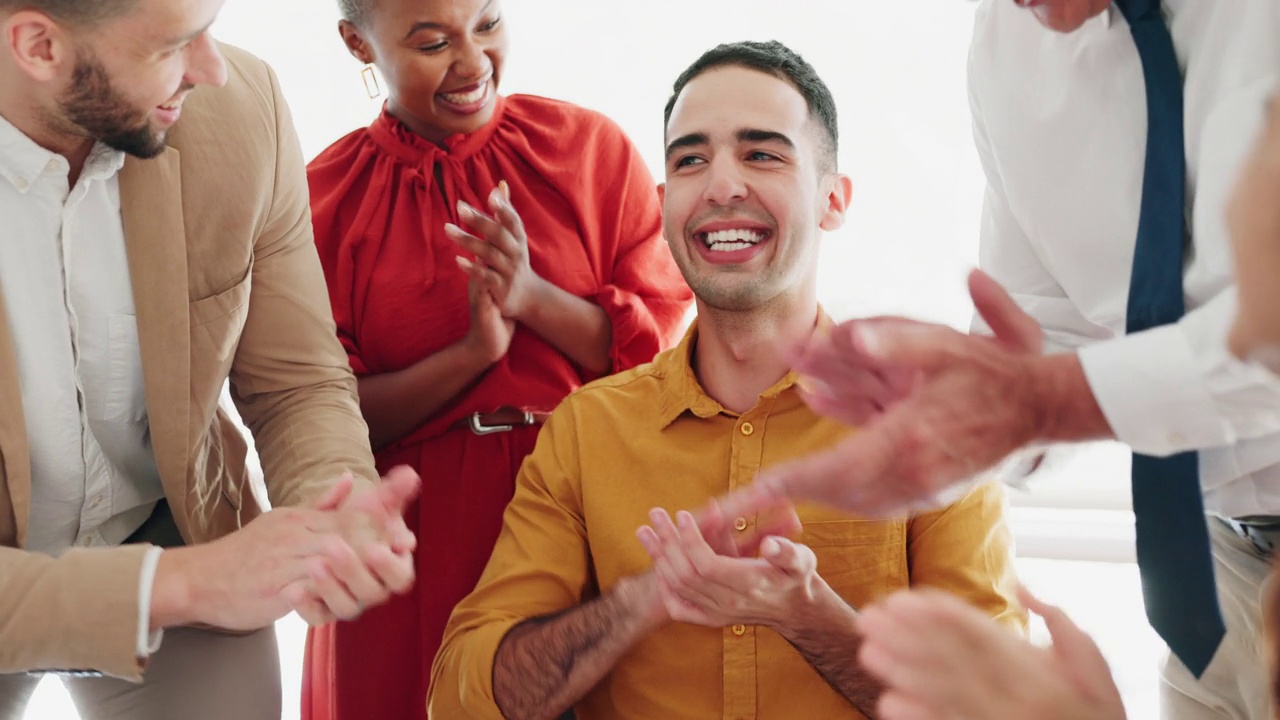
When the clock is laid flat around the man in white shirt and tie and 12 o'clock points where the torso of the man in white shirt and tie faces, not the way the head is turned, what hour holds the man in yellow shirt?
The man in yellow shirt is roughly at 2 o'clock from the man in white shirt and tie.

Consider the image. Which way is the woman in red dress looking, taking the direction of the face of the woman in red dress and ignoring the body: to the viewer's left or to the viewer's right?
to the viewer's right

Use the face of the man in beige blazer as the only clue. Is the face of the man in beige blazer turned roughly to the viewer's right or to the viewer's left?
to the viewer's right

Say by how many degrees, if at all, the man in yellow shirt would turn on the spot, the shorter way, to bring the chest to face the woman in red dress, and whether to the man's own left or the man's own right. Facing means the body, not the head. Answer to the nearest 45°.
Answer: approximately 135° to the man's own right

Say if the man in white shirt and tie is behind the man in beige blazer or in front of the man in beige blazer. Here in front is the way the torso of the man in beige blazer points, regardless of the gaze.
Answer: in front

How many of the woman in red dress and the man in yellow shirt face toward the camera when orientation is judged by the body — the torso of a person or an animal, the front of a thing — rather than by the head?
2

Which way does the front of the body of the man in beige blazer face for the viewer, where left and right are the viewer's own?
facing the viewer and to the right of the viewer

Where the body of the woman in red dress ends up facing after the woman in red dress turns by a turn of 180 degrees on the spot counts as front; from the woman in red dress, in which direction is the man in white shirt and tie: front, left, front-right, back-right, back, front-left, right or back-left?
back-right

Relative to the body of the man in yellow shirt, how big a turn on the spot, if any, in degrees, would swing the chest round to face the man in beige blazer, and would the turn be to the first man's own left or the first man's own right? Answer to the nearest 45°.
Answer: approximately 90° to the first man's own right
